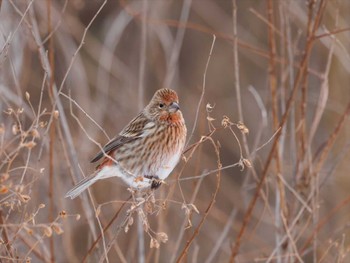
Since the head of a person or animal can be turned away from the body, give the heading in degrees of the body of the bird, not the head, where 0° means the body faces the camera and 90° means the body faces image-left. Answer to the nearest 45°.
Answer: approximately 315°
